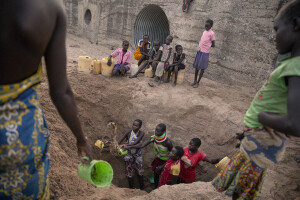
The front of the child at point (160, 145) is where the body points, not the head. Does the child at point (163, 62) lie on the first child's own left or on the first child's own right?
on the first child's own right

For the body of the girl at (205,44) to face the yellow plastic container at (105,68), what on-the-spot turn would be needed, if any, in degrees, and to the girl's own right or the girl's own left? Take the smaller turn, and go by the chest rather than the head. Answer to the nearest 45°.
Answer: approximately 45° to the girl's own right

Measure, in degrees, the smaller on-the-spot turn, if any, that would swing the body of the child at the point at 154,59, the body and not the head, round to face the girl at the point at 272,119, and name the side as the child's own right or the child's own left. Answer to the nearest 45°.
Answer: approximately 45° to the child's own left

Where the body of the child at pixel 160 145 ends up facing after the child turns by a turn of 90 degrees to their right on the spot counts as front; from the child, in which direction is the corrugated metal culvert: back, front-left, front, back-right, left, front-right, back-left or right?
front-right

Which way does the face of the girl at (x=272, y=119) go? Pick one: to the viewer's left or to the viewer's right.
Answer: to the viewer's left

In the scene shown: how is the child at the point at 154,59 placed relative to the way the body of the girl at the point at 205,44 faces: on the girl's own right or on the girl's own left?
on the girl's own right

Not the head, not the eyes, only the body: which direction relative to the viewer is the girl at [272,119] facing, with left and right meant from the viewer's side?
facing to the left of the viewer

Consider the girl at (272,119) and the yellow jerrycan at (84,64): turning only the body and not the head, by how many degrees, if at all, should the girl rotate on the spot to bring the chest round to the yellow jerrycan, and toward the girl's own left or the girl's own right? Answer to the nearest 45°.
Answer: approximately 45° to the girl's own right

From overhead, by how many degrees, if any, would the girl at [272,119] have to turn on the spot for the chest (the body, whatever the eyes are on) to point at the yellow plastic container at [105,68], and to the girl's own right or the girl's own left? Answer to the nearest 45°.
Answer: approximately 45° to the girl's own right

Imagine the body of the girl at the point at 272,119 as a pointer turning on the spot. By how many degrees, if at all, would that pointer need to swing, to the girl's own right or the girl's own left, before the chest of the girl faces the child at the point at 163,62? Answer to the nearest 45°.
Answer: approximately 45° to the girl's own right

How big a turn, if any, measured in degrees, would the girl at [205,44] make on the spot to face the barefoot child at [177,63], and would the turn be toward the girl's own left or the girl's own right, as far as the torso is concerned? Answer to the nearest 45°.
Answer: approximately 45° to the girl's own right
